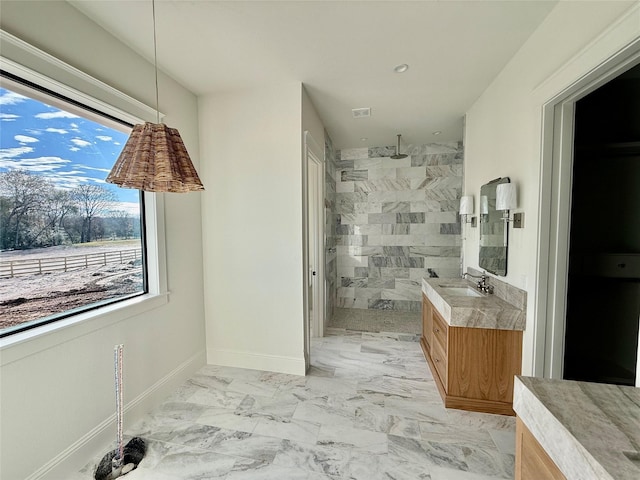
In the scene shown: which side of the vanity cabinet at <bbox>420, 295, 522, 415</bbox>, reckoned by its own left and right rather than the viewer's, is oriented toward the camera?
left

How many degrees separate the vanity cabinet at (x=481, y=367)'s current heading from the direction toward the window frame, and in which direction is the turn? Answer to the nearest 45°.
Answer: approximately 45° to its left
